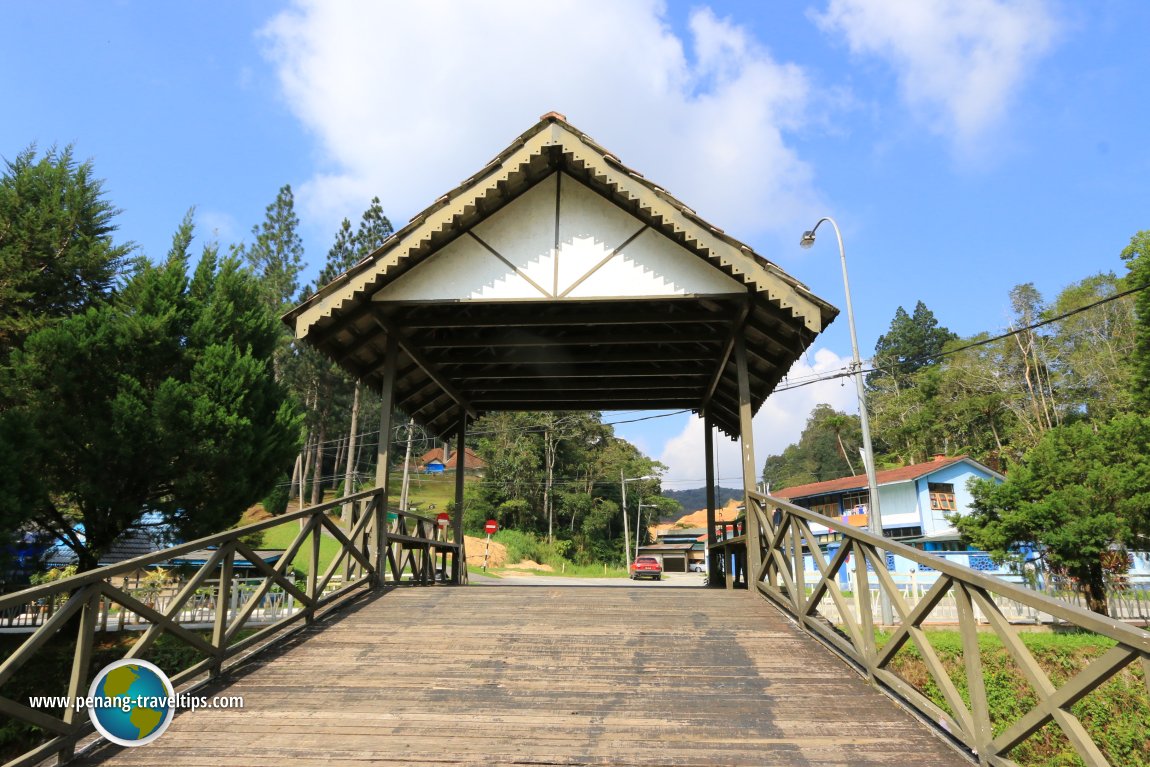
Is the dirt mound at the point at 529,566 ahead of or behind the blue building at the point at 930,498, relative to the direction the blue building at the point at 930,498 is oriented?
ahead

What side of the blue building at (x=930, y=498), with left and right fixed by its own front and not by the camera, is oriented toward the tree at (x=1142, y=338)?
left

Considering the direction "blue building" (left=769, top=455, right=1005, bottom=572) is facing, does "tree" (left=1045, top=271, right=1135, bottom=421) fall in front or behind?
behind

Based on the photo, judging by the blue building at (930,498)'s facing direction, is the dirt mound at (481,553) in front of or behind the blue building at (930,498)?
in front

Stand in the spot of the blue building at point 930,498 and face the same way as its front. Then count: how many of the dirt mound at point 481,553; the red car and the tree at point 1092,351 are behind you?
1

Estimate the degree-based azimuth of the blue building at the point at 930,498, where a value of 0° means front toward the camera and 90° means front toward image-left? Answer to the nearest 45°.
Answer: approximately 45°

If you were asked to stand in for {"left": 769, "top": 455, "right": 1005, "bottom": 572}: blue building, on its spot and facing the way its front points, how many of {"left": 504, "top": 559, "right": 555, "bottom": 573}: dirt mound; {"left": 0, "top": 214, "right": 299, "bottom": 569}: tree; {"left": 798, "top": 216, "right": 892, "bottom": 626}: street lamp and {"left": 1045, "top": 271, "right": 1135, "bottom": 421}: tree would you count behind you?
1

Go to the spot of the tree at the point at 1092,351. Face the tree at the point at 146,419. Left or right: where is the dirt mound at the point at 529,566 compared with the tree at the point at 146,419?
right

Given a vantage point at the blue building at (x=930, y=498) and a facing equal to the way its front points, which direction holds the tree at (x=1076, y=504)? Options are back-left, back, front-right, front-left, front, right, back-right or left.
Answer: front-left
